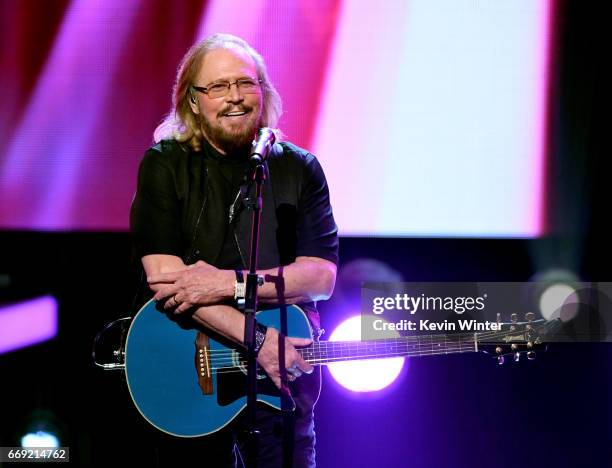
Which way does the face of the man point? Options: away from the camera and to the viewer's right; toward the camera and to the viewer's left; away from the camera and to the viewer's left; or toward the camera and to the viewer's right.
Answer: toward the camera and to the viewer's right

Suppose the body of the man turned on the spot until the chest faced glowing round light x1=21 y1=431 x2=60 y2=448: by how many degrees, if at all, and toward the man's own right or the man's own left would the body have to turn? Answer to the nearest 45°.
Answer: approximately 135° to the man's own right

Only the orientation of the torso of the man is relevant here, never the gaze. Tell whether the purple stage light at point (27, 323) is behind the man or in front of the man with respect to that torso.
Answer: behind

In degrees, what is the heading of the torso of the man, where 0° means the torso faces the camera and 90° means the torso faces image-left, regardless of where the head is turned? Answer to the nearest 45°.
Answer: approximately 0°
